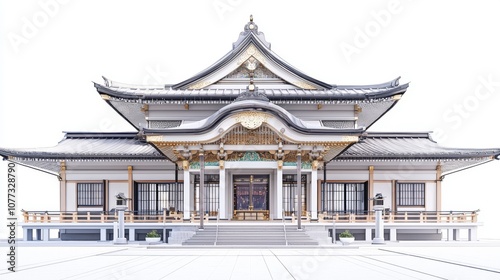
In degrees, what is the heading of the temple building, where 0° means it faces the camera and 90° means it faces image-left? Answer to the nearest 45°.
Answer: approximately 0°
